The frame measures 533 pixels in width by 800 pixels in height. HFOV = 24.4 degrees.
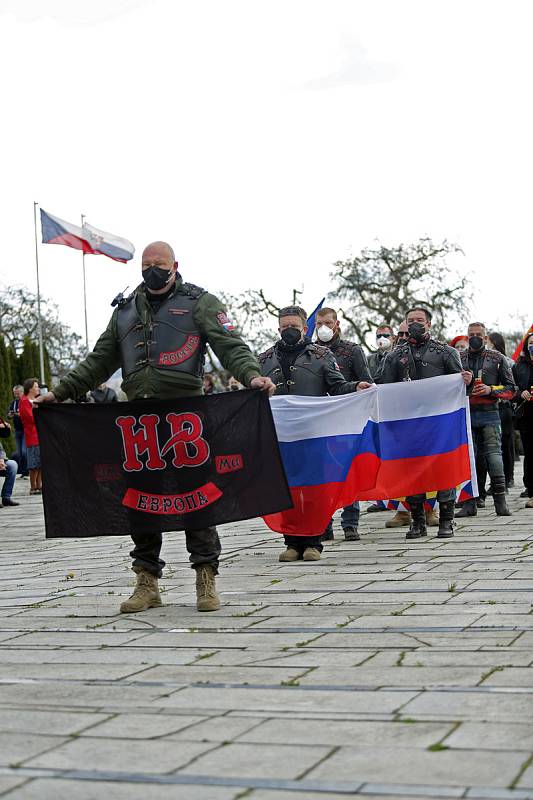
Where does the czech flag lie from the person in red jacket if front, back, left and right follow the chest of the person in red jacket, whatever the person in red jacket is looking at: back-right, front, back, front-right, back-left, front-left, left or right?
left

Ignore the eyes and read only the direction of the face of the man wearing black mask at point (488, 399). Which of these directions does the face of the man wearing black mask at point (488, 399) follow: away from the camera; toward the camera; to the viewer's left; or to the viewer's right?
toward the camera

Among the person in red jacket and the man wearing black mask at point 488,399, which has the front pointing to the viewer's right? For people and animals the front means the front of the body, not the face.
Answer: the person in red jacket

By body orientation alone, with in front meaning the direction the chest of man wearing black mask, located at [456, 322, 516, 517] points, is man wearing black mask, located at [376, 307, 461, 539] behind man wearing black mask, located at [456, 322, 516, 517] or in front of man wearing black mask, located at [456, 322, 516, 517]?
in front

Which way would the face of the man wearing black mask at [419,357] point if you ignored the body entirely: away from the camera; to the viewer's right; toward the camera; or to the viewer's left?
toward the camera

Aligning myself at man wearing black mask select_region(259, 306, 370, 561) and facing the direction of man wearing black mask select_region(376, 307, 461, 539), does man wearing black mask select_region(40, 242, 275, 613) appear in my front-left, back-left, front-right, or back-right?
back-right

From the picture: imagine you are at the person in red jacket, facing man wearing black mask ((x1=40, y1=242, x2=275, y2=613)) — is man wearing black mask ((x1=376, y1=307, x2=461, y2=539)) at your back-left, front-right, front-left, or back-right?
front-left

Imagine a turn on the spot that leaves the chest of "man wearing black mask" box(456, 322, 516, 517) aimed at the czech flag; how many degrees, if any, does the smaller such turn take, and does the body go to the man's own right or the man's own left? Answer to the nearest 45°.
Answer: approximately 90° to the man's own right

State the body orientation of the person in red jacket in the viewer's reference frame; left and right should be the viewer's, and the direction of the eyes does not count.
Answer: facing to the right of the viewer

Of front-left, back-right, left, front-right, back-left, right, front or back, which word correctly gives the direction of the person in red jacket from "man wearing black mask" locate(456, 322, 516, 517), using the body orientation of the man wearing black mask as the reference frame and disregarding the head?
right

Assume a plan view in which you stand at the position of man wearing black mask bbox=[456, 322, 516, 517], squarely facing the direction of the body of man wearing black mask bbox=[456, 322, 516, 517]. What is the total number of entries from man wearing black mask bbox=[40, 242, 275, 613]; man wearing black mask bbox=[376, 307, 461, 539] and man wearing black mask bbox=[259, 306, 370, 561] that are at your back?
0

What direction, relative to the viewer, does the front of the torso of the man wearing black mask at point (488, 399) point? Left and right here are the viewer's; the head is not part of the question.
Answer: facing the viewer and to the left of the viewer
